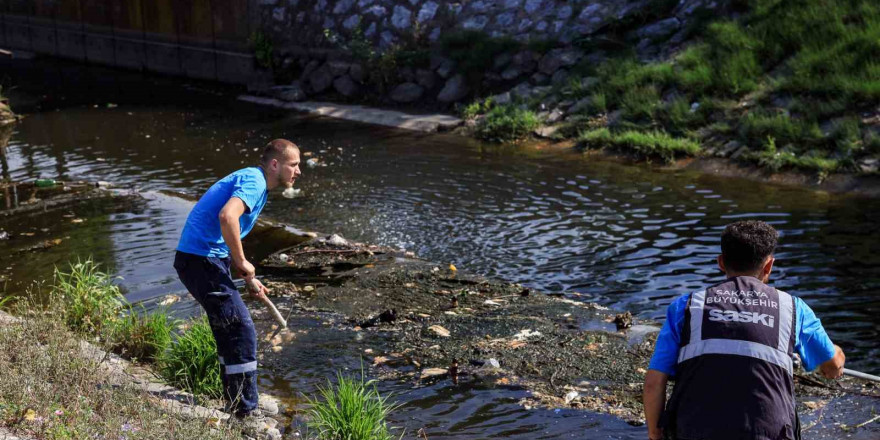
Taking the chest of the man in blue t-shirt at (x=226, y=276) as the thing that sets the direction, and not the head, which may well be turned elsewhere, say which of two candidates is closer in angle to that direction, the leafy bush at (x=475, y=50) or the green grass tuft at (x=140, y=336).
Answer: the leafy bush

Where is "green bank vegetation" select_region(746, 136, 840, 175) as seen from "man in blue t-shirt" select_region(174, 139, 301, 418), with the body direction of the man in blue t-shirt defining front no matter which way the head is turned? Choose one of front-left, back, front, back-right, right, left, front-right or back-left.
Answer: front-left

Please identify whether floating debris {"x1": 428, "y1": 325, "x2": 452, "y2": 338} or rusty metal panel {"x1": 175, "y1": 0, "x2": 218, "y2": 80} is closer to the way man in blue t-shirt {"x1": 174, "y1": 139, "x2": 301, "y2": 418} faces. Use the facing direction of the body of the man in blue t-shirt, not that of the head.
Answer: the floating debris

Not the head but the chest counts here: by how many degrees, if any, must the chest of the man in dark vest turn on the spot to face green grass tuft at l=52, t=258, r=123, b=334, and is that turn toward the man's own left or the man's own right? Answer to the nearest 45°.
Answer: approximately 90° to the man's own left

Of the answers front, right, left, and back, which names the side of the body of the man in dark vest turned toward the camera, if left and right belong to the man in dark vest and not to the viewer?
back

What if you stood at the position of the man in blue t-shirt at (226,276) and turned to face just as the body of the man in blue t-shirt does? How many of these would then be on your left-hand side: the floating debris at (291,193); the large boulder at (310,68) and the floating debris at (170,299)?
3

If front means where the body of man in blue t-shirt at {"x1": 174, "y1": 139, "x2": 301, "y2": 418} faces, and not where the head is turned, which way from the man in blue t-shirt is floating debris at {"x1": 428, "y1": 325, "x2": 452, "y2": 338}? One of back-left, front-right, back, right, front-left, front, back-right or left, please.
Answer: front-left

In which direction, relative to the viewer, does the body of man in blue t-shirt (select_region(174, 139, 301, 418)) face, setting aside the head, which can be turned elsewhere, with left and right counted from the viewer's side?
facing to the right of the viewer

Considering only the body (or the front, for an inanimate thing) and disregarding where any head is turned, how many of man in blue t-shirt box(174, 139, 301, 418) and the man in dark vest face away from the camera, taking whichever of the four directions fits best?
1

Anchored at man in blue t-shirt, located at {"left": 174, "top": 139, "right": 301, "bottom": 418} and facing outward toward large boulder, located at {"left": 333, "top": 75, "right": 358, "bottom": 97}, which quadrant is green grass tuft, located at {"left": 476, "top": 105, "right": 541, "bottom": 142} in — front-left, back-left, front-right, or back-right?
front-right

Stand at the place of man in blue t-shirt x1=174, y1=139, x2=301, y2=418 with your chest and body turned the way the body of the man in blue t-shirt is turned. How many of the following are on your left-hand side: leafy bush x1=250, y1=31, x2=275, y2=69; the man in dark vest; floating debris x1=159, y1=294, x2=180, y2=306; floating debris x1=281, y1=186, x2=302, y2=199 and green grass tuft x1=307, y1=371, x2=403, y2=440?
3

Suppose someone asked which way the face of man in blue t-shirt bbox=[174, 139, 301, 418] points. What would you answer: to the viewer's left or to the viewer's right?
to the viewer's right

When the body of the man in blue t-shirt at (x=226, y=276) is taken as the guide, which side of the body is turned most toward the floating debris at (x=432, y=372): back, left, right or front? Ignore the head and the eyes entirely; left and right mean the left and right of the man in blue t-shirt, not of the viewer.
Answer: front

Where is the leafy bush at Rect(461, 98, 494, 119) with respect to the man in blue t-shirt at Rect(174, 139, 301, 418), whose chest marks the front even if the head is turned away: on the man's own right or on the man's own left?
on the man's own left

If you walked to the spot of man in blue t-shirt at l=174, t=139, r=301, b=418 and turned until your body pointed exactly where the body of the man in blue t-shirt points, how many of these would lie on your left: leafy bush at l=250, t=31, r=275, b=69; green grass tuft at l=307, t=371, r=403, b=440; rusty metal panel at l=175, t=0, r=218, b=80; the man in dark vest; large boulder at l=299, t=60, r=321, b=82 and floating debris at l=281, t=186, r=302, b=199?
4

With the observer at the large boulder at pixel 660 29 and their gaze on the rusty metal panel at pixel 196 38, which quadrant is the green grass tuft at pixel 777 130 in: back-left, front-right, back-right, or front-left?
back-left

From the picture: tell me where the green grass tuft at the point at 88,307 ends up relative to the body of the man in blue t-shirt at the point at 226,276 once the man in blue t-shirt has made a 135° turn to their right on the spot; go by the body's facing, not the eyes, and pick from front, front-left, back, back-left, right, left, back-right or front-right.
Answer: right

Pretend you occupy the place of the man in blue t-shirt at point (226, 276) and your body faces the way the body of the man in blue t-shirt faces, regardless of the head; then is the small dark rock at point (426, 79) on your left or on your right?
on your left
